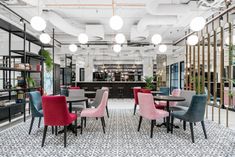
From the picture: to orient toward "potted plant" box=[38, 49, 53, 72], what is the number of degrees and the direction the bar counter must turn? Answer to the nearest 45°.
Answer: approximately 45° to its right

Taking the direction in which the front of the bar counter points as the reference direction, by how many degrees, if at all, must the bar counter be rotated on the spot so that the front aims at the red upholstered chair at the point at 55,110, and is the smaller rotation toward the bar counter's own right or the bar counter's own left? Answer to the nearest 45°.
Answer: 0° — it already faces it

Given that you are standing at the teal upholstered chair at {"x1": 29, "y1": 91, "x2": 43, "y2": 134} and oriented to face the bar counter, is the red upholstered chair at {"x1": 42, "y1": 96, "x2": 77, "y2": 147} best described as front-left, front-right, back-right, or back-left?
back-right

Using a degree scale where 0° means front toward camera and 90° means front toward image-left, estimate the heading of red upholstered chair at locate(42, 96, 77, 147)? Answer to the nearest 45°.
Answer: approximately 225°

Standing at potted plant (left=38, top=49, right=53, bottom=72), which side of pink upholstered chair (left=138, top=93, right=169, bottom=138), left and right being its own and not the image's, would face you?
left

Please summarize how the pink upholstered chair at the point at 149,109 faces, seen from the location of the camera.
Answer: facing away from the viewer and to the right of the viewer

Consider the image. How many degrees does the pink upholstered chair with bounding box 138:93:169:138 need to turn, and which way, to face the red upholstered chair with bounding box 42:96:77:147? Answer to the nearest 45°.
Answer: approximately 180°

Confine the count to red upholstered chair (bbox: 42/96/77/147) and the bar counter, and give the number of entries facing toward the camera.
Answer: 1

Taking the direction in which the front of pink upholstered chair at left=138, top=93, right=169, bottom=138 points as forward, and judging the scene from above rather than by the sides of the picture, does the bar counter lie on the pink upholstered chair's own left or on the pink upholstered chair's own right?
on the pink upholstered chair's own left
